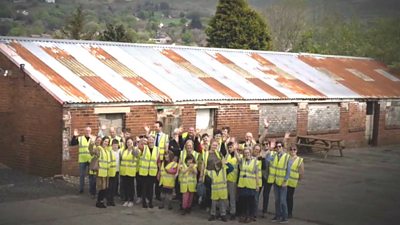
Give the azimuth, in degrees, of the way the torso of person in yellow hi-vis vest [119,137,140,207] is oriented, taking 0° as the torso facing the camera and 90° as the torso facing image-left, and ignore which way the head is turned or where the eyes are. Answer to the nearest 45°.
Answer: approximately 0°

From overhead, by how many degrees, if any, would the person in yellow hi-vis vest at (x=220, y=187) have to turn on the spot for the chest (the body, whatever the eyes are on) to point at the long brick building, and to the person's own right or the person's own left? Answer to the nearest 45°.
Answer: approximately 180°

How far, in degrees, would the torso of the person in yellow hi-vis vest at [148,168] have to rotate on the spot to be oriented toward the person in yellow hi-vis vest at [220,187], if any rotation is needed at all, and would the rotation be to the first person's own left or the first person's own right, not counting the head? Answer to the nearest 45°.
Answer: approximately 45° to the first person's own left

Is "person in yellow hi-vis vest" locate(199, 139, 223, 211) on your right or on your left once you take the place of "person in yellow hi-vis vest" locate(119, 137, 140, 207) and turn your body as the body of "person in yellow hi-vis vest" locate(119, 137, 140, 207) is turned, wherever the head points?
on your left
